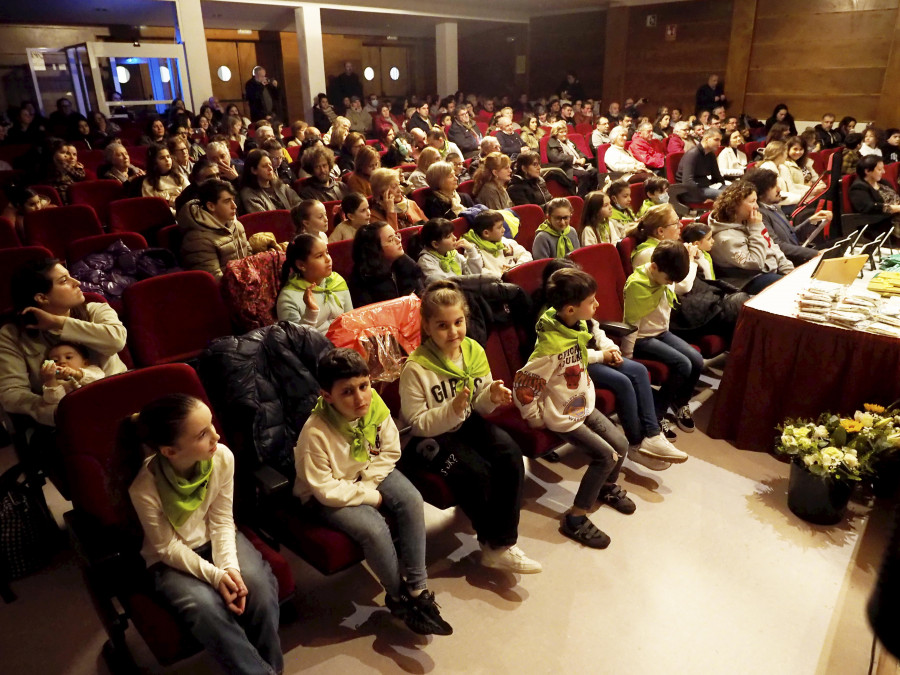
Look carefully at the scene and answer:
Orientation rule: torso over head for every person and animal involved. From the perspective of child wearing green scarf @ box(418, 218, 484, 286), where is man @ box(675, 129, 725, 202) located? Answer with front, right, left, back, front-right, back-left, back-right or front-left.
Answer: left

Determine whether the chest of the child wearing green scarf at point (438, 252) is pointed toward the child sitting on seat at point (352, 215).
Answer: no

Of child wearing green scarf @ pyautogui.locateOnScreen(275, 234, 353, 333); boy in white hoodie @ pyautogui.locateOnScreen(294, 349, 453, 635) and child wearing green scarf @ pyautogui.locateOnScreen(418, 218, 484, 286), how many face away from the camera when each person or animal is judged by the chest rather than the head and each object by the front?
0

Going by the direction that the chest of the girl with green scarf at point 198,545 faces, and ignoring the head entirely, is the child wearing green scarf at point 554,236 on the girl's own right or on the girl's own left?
on the girl's own left

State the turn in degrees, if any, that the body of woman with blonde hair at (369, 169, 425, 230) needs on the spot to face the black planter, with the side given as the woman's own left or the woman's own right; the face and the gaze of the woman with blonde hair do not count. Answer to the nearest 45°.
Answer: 0° — they already face it

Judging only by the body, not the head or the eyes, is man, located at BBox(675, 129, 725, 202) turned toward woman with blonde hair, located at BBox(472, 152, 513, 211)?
no

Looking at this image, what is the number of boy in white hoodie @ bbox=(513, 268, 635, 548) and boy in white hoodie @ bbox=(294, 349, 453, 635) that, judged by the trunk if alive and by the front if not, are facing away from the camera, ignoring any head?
0

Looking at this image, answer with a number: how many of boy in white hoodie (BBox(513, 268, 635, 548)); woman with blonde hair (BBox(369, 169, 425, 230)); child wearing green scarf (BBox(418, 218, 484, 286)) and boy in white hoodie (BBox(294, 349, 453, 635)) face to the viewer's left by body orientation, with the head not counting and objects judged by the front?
0

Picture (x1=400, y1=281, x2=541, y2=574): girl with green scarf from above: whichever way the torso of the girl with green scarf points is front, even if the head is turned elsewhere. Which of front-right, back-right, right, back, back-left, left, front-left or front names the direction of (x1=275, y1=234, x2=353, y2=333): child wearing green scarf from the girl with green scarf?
back

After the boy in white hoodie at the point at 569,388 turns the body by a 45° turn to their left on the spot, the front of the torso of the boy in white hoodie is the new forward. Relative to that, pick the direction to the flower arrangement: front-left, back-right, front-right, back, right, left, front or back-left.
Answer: front

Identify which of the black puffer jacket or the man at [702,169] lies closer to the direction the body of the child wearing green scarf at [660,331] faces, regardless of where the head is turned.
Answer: the black puffer jacket

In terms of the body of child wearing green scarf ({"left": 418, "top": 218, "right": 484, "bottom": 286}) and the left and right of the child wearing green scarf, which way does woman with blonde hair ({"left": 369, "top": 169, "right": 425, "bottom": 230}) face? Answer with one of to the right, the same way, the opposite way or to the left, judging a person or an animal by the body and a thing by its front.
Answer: the same way

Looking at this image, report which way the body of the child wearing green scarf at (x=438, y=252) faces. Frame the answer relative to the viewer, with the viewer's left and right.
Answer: facing the viewer and to the right of the viewer

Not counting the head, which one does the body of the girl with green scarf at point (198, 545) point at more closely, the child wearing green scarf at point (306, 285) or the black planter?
the black planter

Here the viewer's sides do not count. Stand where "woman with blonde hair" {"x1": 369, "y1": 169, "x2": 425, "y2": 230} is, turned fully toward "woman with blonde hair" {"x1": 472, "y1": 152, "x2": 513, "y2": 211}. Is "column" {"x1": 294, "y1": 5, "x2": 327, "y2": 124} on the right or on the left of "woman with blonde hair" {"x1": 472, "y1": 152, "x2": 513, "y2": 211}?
left

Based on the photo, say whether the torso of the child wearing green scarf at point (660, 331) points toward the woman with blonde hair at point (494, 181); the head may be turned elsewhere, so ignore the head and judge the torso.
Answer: no
